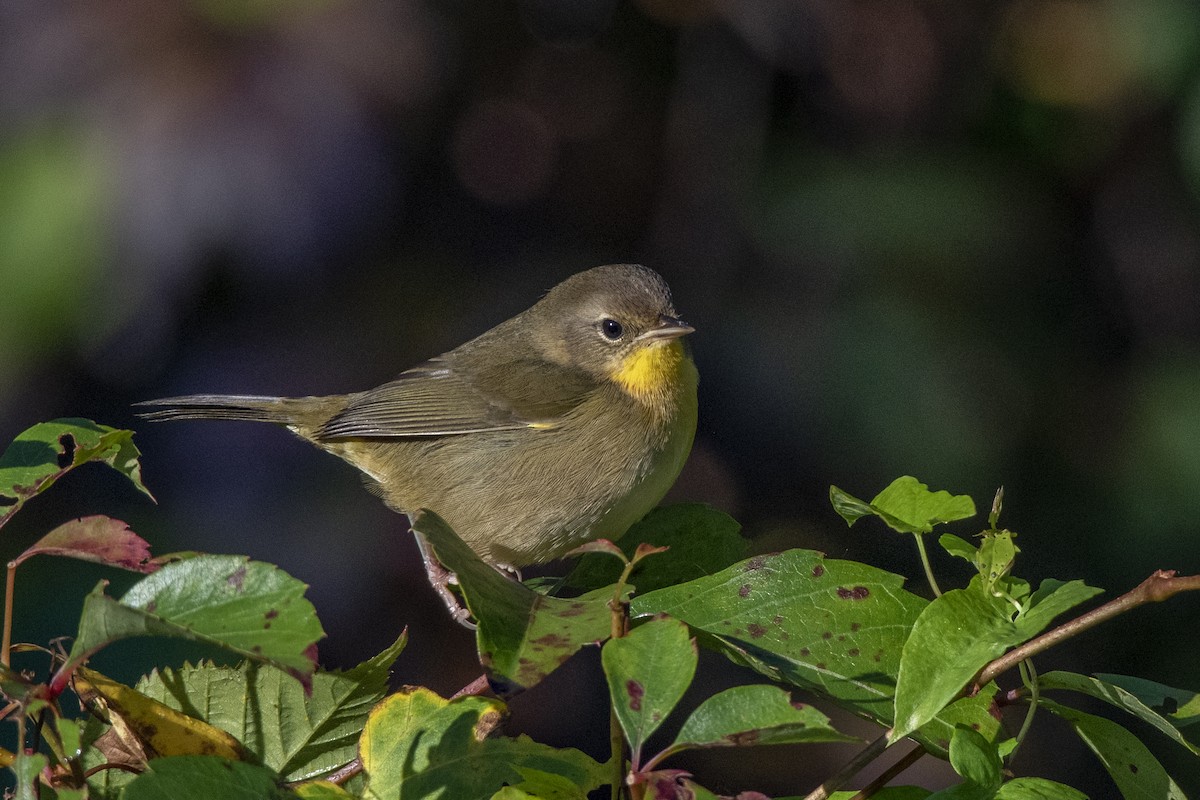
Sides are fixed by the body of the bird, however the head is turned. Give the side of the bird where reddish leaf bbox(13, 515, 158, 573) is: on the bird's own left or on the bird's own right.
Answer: on the bird's own right

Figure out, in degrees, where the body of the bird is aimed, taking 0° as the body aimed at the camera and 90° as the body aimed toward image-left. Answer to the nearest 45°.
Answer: approximately 270°

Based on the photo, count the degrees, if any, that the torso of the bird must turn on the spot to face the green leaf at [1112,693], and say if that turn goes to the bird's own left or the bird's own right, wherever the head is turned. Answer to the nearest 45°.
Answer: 0° — it already faces it

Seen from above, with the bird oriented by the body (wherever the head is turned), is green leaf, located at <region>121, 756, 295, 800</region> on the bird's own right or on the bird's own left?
on the bird's own right

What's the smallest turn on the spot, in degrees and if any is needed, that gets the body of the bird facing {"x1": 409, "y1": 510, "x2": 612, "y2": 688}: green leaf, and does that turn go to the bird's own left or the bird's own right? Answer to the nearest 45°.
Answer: approximately 90° to the bird's own right

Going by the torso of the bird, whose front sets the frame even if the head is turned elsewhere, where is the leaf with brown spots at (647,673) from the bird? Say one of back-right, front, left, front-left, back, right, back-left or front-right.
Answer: right
